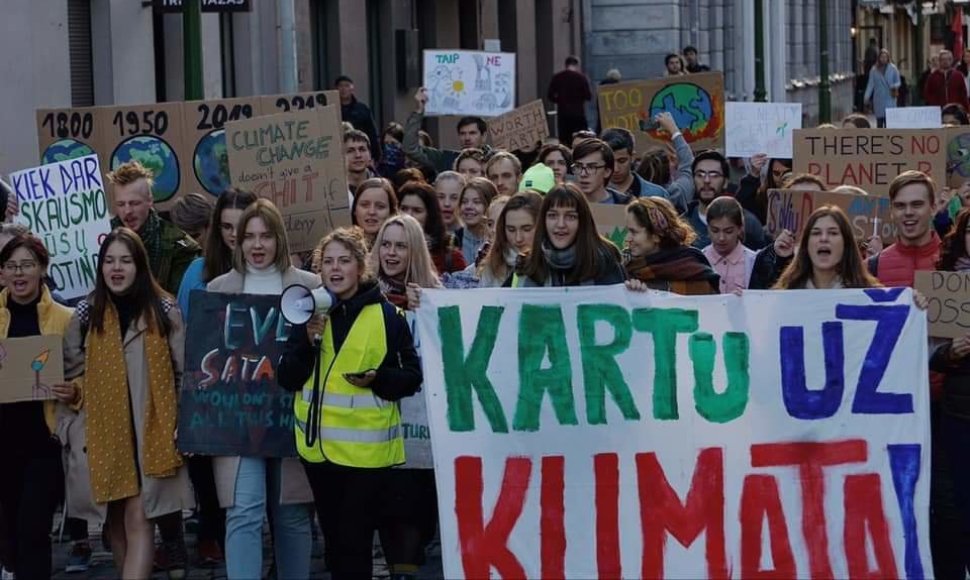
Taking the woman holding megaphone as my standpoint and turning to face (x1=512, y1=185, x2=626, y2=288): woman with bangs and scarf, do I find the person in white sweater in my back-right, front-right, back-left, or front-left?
back-left

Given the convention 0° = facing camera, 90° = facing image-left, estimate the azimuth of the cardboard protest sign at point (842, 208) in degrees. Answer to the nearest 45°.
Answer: approximately 0°

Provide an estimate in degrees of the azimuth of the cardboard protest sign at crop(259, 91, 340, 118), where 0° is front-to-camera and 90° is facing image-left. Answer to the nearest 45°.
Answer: approximately 0°

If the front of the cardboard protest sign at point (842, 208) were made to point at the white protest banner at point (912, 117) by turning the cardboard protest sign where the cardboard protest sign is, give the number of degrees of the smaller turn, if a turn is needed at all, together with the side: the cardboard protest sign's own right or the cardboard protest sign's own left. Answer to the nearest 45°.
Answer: approximately 180°

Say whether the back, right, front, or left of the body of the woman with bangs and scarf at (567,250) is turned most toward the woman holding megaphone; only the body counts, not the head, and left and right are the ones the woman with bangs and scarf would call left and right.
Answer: right
